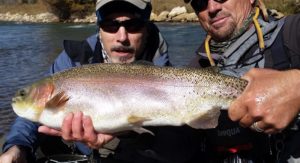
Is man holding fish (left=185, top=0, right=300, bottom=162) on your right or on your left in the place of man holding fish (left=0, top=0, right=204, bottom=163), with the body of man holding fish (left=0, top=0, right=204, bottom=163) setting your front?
on your left

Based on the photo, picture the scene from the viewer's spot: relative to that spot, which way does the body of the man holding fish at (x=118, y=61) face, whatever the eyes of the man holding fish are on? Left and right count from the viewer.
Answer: facing the viewer

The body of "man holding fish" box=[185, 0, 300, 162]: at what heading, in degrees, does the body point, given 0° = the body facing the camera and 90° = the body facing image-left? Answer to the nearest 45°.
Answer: approximately 45°

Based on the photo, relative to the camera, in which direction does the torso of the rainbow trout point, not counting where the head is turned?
to the viewer's left
